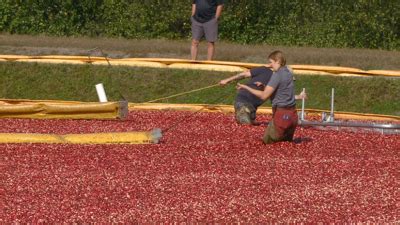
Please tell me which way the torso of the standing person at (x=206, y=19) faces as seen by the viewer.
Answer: toward the camera

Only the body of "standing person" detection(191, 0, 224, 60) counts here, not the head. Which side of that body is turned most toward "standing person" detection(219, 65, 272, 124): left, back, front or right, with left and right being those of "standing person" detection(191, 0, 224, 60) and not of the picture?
front

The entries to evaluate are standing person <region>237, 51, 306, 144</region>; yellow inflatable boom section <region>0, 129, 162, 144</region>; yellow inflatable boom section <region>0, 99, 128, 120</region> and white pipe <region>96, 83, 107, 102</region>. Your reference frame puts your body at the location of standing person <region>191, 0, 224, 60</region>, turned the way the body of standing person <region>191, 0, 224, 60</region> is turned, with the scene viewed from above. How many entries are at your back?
0

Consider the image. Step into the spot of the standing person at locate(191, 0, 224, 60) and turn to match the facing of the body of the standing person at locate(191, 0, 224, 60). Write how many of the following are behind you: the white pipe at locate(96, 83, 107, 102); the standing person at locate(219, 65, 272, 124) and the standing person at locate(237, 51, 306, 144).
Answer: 0

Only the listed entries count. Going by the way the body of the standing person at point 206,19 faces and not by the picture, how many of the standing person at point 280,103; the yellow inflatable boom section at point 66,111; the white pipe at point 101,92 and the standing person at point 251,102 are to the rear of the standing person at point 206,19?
0

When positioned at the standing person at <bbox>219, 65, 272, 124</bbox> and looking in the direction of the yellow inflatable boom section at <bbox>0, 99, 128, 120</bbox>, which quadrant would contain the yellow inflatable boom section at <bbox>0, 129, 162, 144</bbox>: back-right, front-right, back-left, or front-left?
front-left

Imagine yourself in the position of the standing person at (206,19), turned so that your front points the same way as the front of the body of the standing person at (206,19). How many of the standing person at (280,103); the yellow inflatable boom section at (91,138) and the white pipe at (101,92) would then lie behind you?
0

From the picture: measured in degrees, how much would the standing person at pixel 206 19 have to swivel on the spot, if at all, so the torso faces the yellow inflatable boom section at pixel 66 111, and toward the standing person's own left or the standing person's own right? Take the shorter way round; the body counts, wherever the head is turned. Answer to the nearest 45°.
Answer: approximately 45° to the standing person's own right

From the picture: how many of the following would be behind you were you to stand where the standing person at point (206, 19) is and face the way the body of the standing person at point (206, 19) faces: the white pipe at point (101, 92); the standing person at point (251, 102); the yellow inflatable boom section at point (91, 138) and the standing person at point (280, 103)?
0
